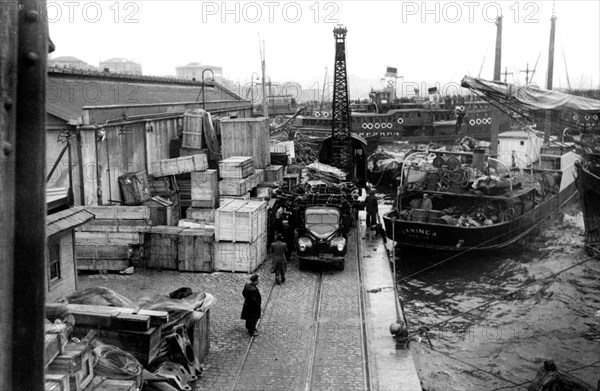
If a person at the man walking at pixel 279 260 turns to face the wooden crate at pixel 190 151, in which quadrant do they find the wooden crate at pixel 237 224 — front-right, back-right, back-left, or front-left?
front-left

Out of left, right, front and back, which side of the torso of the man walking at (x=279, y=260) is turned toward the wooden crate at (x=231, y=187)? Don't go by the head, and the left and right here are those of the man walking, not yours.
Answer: front

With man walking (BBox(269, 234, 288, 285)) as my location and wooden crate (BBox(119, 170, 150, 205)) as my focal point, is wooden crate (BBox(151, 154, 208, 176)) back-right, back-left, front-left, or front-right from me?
front-right

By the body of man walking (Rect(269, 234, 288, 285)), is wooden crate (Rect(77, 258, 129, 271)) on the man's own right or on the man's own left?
on the man's own left

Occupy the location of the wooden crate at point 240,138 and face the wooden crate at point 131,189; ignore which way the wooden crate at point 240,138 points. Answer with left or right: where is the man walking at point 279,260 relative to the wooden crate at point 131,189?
left

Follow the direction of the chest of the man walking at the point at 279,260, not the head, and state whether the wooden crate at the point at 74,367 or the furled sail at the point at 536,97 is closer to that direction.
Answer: the furled sail

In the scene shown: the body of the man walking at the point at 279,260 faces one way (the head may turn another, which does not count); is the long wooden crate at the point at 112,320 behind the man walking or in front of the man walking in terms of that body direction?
behind

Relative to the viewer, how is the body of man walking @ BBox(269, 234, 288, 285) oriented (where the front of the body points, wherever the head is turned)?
away from the camera

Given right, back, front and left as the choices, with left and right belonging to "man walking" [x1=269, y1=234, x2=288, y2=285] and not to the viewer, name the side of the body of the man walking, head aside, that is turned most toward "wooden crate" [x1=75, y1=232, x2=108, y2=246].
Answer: left

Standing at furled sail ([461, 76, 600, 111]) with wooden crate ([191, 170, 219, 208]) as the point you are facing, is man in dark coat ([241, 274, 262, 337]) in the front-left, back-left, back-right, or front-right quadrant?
front-left
